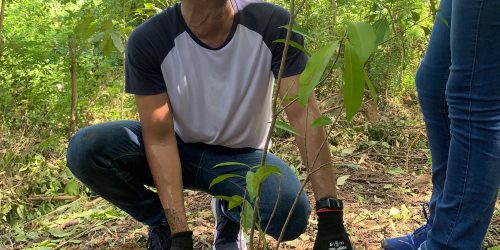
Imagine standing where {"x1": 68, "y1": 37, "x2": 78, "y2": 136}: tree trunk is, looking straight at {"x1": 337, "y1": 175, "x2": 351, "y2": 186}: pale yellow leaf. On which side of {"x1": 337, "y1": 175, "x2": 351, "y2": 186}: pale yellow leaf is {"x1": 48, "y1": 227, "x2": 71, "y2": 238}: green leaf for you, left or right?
right

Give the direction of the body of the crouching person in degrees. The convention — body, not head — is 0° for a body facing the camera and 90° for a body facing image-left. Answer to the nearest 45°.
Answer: approximately 0°

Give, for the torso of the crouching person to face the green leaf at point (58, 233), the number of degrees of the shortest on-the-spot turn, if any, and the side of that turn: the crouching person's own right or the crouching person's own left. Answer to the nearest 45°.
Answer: approximately 135° to the crouching person's own right

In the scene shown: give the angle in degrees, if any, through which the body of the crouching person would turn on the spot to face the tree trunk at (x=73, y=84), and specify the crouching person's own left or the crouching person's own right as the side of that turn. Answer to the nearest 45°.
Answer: approximately 135° to the crouching person's own right
